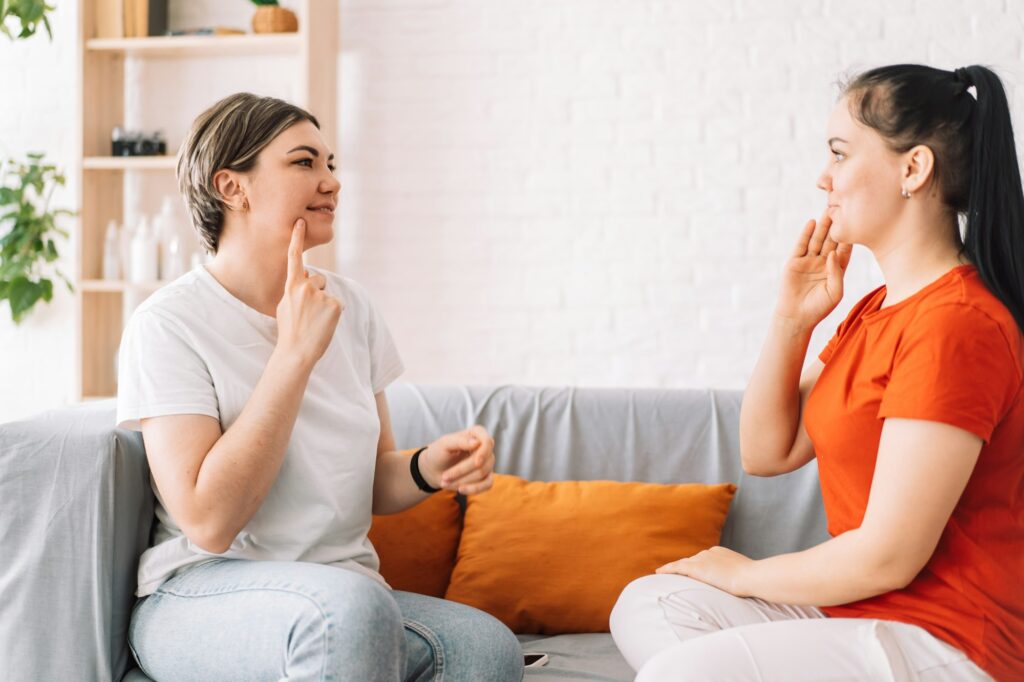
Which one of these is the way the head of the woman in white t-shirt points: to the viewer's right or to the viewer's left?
to the viewer's right

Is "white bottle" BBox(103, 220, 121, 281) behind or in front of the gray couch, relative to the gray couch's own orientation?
behind

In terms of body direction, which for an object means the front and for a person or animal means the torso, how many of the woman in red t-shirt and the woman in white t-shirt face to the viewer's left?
1

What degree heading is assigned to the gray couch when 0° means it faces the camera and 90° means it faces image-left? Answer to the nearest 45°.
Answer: approximately 0°

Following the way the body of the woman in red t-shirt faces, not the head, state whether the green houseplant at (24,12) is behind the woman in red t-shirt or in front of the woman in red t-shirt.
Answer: in front

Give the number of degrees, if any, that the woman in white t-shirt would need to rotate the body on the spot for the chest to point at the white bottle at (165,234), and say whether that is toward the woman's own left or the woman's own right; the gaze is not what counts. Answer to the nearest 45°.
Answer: approximately 135° to the woman's own left

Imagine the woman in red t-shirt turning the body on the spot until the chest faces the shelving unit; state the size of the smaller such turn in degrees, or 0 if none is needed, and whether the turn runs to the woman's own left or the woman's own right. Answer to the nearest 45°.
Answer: approximately 45° to the woman's own right

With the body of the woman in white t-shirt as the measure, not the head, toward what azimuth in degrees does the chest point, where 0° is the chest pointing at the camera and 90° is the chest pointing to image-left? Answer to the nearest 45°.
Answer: approximately 315°

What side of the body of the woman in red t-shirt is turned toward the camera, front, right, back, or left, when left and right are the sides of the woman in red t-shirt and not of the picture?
left
